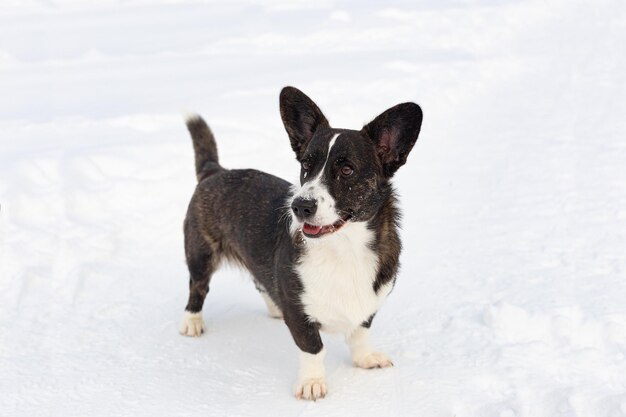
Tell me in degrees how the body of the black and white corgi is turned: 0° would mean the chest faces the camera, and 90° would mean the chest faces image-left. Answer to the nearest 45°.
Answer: approximately 315°
